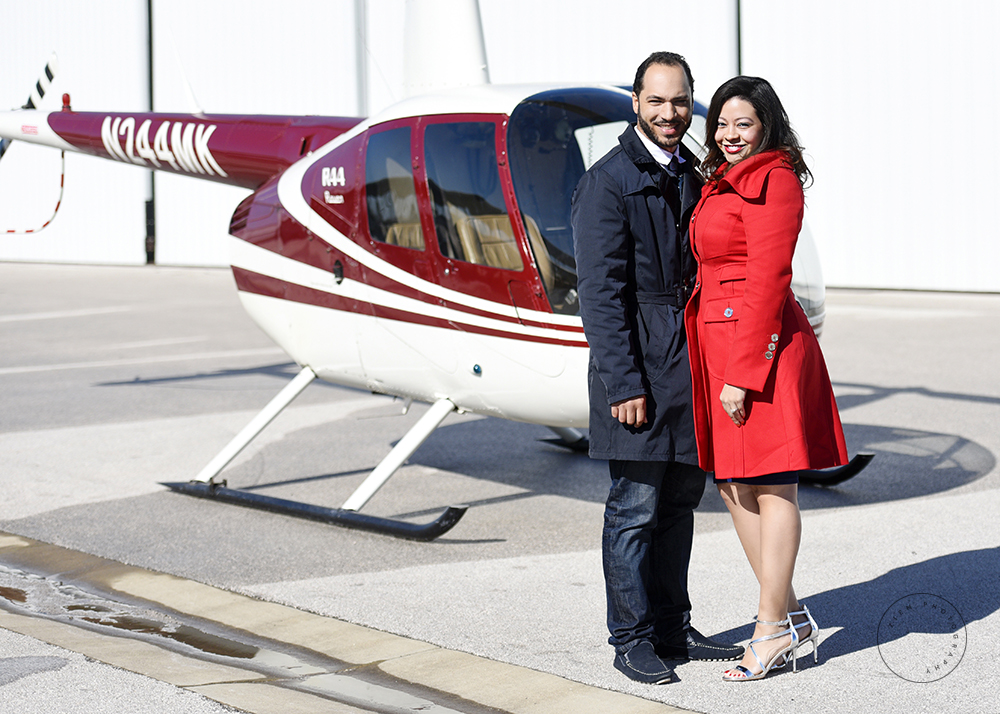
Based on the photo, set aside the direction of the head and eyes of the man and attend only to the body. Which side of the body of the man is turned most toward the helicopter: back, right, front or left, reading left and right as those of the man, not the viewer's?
back

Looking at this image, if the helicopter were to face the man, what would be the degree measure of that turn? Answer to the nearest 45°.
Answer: approximately 45° to its right

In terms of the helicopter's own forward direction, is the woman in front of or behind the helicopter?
in front

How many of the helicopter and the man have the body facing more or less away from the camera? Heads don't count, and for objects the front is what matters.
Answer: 0

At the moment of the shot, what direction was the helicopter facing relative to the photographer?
facing the viewer and to the right of the viewer
